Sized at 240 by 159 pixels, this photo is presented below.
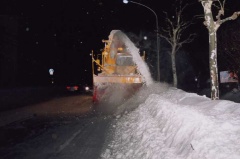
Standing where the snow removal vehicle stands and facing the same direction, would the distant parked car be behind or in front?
behind

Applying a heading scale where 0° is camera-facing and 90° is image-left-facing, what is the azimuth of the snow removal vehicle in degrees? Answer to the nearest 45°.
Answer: approximately 0°

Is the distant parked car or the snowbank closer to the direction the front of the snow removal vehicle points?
the snowbank

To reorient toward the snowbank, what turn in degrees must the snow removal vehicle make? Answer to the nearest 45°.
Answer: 0° — it already faces it
